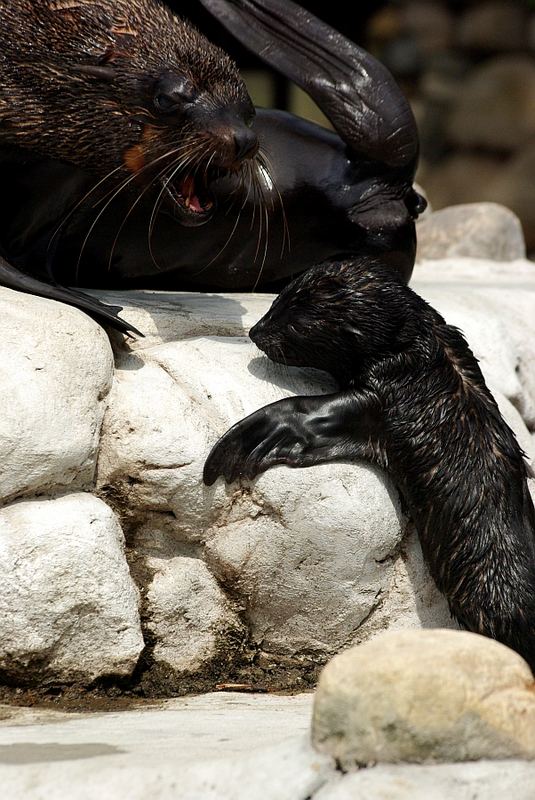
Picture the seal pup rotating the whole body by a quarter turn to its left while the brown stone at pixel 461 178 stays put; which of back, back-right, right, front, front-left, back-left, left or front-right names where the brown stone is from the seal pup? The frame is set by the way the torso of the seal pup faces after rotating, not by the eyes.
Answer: back

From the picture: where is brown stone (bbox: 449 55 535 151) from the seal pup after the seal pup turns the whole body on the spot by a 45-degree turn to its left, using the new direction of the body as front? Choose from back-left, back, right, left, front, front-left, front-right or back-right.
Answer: back-right

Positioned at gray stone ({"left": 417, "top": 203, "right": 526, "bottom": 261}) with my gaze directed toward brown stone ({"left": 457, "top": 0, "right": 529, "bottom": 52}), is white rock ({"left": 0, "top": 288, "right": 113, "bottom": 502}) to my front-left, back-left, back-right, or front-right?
back-left

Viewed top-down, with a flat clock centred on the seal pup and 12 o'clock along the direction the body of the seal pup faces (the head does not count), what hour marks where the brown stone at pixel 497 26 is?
The brown stone is roughly at 3 o'clock from the seal pup.

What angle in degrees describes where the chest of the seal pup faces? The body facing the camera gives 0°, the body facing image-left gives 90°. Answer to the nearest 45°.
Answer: approximately 90°

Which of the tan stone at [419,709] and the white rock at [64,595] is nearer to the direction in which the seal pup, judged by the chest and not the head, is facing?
the white rock

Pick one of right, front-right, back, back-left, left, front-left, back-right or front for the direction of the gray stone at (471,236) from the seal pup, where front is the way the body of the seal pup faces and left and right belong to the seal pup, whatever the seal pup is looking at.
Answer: right

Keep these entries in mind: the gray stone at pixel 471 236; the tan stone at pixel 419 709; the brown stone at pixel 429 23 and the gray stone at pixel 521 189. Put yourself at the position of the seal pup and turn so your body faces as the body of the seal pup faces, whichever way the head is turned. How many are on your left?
1

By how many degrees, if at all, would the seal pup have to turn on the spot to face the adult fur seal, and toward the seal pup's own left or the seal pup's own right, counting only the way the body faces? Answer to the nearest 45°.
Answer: approximately 45° to the seal pup's own right

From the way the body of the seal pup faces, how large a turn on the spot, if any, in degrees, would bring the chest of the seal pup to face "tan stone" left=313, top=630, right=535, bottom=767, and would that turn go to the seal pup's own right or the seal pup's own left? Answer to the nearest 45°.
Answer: approximately 90° to the seal pup's own left

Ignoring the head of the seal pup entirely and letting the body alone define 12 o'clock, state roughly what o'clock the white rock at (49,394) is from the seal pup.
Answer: The white rock is roughly at 11 o'clock from the seal pup.

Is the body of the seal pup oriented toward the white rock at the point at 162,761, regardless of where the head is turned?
no
